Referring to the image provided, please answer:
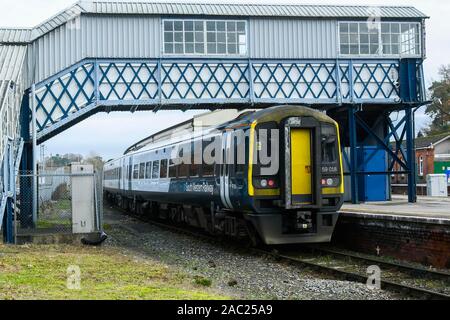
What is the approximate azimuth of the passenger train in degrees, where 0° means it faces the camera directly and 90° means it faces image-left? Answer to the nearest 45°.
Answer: approximately 315°
